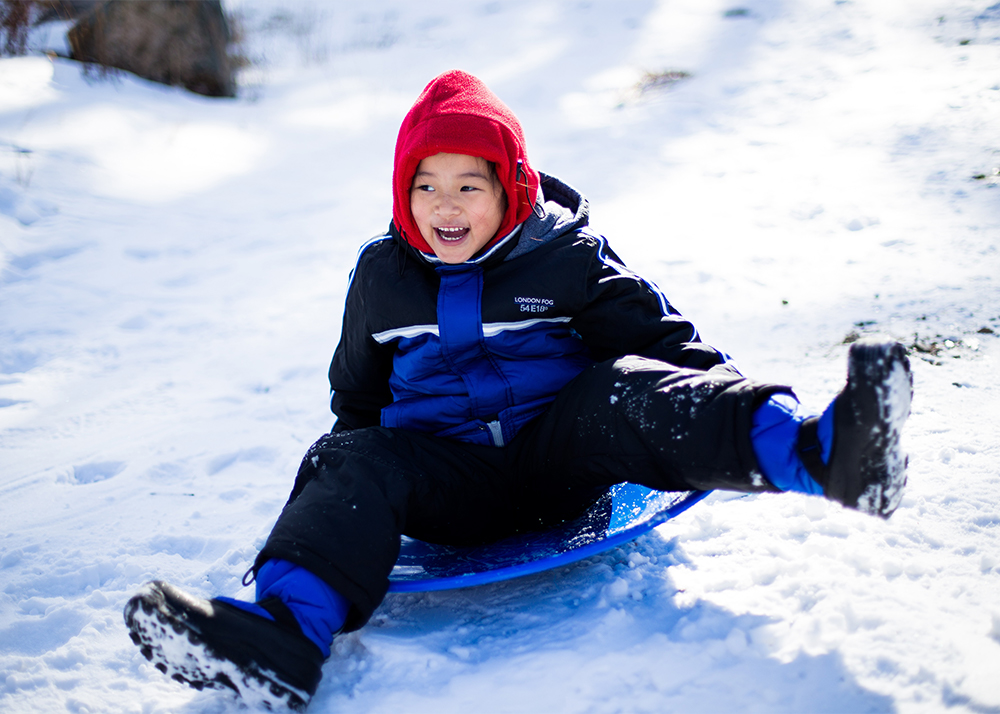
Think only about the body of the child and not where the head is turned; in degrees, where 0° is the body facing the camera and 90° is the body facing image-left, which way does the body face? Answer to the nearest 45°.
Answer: approximately 0°

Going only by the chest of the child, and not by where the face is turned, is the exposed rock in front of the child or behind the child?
behind
